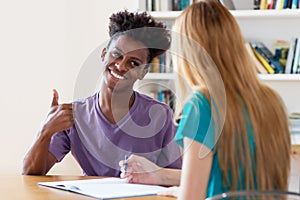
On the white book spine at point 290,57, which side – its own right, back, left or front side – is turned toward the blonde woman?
front

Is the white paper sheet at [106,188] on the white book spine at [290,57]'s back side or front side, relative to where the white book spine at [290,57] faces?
on the front side

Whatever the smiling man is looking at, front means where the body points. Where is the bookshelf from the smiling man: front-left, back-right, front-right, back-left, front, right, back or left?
back-left

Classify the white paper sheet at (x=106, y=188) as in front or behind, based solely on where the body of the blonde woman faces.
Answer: in front

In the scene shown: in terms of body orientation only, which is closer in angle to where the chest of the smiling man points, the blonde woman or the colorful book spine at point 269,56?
the blonde woman

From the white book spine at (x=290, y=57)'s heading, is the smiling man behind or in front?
in front

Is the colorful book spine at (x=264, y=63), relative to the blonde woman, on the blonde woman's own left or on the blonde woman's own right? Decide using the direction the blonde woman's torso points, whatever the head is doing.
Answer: on the blonde woman's own right

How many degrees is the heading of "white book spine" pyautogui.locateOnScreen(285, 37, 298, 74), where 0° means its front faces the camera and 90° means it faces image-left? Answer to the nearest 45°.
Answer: approximately 0°

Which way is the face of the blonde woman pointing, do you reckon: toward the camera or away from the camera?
away from the camera
